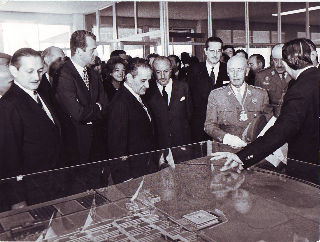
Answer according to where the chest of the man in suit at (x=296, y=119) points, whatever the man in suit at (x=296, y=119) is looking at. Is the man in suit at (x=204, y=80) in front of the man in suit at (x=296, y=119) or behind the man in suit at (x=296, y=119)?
in front

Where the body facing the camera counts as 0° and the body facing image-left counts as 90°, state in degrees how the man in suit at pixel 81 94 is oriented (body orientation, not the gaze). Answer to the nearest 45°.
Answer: approximately 315°

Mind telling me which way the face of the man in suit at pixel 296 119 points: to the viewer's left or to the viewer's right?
to the viewer's left

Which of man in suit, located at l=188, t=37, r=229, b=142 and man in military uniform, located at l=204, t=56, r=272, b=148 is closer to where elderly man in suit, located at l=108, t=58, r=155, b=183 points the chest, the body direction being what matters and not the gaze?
the man in military uniform

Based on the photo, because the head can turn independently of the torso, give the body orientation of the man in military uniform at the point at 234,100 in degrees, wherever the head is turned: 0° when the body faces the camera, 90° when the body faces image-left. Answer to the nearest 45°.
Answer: approximately 0°

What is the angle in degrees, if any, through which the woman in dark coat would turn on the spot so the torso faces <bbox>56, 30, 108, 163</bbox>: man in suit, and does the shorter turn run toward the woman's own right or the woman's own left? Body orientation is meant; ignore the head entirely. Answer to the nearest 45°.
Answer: approximately 45° to the woman's own right

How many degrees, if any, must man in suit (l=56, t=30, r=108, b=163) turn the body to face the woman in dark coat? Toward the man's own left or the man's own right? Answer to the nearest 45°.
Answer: approximately 135° to the man's own left

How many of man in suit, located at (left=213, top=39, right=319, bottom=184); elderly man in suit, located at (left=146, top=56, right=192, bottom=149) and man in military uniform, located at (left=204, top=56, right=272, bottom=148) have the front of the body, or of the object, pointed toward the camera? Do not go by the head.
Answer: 2

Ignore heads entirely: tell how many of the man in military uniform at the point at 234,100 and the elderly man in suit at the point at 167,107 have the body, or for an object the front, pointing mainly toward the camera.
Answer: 2

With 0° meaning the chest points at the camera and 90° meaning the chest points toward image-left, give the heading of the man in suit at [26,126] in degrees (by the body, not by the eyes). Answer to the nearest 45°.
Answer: approximately 315°
